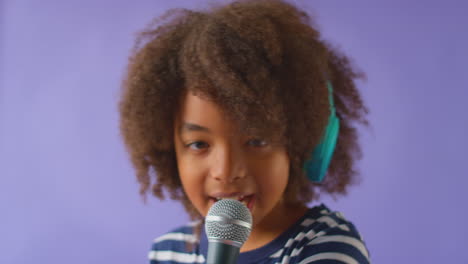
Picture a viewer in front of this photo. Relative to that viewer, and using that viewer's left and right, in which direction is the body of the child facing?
facing the viewer
